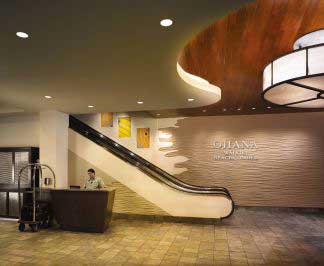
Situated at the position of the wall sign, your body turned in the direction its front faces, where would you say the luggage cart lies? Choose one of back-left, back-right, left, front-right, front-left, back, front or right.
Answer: front-right

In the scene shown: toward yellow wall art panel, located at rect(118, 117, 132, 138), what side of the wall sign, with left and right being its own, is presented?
right

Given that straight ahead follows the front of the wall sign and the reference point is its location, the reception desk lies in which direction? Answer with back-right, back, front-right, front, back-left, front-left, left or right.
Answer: front-right

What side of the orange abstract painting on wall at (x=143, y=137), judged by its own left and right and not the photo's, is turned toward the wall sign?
left

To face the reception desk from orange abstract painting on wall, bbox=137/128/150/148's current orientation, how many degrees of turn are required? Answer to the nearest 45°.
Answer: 0° — it already faces it

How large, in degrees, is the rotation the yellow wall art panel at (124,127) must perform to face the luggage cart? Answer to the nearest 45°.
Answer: approximately 45° to its right

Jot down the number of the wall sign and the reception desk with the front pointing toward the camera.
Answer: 2

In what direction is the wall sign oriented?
toward the camera

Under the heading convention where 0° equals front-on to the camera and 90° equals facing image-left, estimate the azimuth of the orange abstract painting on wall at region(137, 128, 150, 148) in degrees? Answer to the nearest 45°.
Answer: approximately 0°

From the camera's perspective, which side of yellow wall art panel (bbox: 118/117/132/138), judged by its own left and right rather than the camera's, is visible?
front

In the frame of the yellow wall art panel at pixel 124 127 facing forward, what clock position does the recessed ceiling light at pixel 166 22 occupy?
The recessed ceiling light is roughly at 12 o'clock from the yellow wall art panel.

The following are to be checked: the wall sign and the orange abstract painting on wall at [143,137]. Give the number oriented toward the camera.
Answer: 2

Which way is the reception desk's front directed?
toward the camera
